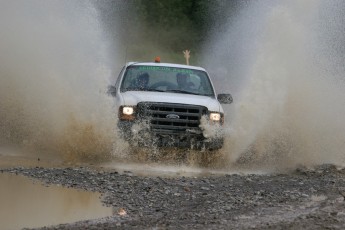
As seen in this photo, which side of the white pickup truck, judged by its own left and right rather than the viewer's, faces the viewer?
front
